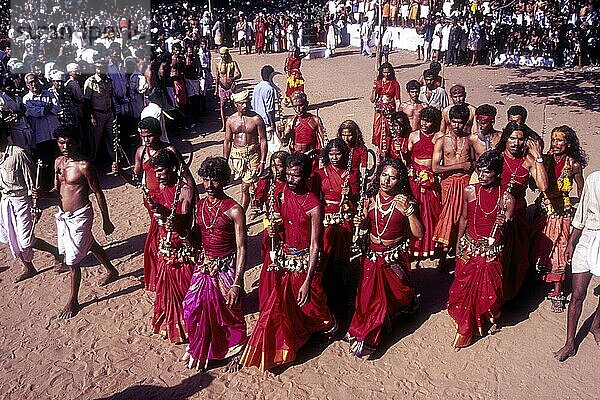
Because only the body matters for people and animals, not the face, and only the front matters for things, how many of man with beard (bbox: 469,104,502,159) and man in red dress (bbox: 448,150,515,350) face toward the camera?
2

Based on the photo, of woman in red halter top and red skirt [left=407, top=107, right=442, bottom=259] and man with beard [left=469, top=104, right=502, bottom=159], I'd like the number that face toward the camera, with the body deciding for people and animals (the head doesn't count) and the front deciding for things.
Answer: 2

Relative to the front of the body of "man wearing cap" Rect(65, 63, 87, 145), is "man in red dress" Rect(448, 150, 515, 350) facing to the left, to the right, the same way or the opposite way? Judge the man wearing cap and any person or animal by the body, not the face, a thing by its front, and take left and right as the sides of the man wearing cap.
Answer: to the right

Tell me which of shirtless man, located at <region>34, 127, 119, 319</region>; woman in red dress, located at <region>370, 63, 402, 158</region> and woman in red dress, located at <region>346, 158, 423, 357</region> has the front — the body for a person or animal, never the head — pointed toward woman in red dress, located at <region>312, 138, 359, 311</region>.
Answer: woman in red dress, located at <region>370, 63, 402, 158</region>

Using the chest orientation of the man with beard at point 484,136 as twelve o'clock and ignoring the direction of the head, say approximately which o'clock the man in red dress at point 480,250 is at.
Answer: The man in red dress is roughly at 12 o'clock from the man with beard.

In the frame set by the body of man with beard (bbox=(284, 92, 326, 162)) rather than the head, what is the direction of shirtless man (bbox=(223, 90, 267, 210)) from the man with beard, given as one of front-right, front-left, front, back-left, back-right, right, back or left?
right

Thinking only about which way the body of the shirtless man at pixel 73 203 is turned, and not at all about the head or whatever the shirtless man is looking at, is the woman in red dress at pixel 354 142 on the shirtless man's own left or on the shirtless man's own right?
on the shirtless man's own left

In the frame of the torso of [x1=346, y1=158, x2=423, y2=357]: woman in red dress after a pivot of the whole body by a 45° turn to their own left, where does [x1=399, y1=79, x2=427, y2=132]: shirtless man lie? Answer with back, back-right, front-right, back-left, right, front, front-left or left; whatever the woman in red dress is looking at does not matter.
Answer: back

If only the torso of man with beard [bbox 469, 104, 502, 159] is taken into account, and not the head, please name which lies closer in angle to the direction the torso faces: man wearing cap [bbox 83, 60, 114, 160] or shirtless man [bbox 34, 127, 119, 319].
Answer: the shirtless man

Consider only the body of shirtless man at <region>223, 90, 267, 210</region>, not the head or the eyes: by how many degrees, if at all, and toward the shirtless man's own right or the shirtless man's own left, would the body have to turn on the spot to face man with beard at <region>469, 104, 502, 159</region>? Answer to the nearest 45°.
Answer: approximately 45° to the shirtless man's own left

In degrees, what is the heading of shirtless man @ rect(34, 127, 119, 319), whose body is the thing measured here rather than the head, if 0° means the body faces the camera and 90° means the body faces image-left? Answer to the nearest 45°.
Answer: approximately 45°
